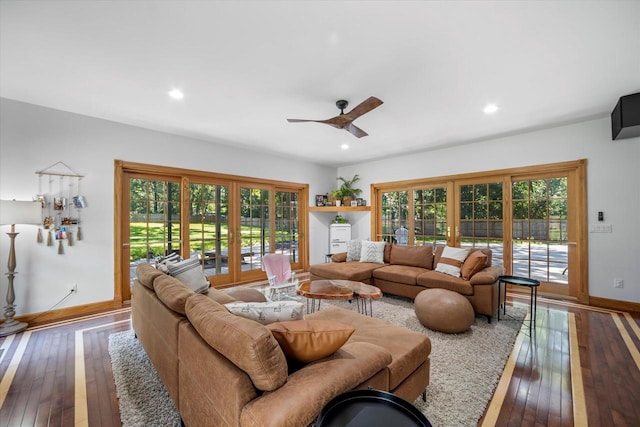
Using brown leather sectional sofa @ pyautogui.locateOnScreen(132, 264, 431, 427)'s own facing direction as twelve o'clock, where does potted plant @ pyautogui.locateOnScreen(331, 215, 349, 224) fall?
The potted plant is roughly at 11 o'clock from the brown leather sectional sofa.

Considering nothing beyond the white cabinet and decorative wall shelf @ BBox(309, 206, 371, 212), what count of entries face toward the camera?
2

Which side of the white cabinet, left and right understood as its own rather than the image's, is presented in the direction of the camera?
front

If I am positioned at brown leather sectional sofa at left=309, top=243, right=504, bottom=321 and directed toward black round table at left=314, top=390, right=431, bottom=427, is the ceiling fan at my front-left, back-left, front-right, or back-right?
front-right

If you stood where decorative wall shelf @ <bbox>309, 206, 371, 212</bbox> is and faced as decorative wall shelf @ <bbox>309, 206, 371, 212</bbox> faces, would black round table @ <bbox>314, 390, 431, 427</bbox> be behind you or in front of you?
in front

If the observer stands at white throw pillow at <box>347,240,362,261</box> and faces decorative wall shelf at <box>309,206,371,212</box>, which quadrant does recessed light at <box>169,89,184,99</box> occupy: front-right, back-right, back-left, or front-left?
back-left

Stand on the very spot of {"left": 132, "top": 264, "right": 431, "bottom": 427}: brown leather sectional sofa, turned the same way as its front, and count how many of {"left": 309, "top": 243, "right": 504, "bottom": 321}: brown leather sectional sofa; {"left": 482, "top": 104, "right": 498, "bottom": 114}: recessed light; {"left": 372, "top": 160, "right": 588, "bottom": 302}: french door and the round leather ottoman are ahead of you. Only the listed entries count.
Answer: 4

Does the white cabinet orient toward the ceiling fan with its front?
yes

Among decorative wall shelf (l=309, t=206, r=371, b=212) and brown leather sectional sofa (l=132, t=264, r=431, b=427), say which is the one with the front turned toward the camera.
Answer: the decorative wall shelf

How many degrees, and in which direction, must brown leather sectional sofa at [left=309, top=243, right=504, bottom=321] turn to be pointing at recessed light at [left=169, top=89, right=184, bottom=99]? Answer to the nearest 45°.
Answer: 0° — it already faces it

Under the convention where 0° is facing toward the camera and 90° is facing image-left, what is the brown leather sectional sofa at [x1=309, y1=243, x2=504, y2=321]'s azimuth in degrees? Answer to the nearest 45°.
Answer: approximately 45°

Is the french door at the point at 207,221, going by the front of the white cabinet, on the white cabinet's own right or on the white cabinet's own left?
on the white cabinet's own right

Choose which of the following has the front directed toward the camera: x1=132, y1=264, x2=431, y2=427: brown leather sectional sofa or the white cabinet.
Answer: the white cabinet

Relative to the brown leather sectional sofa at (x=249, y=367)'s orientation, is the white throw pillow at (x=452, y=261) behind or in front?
in front

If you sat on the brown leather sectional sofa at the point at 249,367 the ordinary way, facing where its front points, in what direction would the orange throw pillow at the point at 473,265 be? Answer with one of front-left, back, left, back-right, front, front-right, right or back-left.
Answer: front

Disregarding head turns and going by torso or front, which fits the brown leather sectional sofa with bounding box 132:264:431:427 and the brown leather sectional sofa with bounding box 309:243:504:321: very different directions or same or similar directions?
very different directions

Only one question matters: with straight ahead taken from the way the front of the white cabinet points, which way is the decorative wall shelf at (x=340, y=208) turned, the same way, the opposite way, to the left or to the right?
the same way

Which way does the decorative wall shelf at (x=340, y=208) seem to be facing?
toward the camera
